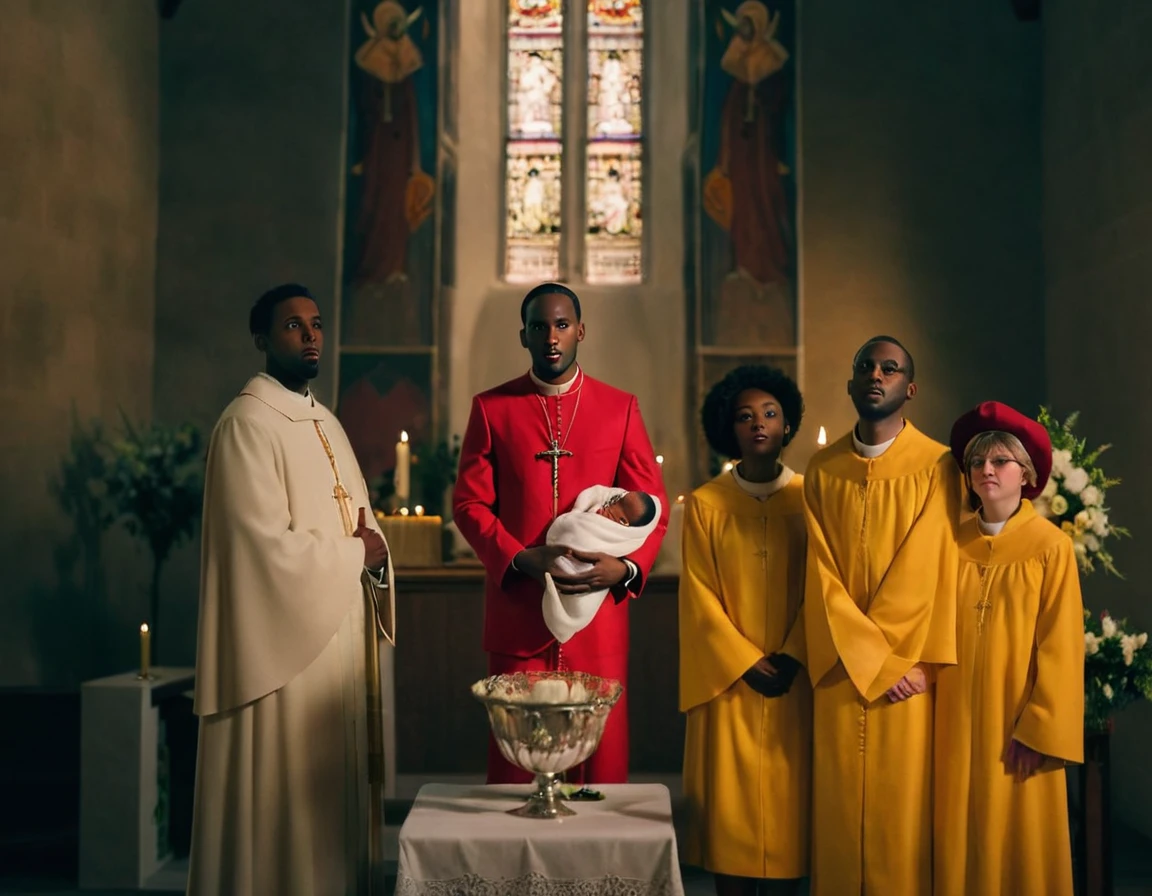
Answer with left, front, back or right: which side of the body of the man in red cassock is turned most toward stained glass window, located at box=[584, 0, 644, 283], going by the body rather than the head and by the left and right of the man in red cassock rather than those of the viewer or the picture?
back

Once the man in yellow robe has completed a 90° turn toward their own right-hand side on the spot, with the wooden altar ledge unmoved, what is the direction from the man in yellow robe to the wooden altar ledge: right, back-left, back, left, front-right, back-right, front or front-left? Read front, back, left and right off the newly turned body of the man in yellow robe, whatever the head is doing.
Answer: front-right

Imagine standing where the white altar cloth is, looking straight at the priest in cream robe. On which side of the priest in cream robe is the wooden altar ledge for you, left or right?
right

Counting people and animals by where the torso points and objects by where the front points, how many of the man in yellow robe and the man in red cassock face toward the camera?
2

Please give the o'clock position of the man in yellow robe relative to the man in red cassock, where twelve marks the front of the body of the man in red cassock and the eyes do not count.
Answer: The man in yellow robe is roughly at 9 o'clock from the man in red cassock.

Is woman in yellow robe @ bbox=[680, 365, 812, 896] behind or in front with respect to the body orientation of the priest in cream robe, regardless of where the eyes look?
in front

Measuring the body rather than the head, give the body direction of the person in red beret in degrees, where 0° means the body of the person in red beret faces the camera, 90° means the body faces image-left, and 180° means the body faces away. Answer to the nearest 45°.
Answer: approximately 45°

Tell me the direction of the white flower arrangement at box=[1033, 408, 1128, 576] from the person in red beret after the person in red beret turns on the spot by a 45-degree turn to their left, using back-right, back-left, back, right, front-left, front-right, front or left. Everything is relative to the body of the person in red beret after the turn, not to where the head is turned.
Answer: back

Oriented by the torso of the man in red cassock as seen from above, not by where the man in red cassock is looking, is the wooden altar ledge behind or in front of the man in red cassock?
behind
